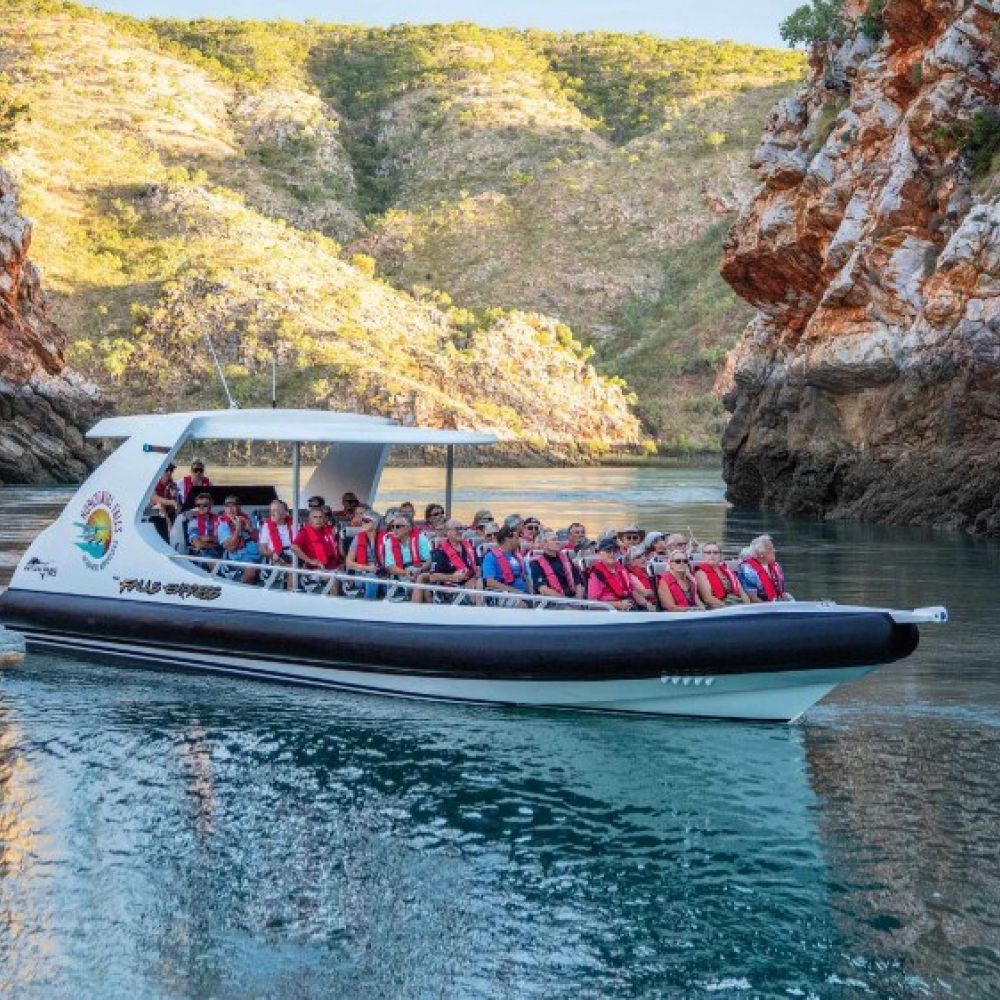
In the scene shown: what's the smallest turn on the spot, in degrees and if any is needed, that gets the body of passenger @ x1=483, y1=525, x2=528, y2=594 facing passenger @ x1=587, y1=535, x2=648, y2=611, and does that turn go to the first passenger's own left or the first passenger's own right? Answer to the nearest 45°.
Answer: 0° — they already face them

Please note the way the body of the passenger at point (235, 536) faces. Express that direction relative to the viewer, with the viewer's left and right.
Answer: facing the viewer and to the right of the viewer

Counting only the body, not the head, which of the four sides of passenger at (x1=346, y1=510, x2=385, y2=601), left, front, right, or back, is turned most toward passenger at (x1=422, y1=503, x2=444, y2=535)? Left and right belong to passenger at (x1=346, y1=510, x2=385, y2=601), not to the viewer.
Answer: left

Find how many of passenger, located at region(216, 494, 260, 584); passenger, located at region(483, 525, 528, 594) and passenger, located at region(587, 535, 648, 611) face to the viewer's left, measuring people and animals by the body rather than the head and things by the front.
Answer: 0

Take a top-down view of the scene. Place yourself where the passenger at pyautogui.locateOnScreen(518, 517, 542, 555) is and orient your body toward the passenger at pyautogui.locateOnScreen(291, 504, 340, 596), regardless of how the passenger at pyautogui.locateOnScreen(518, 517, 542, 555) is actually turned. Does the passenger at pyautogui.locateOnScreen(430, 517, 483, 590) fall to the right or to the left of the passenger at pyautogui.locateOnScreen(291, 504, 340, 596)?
left

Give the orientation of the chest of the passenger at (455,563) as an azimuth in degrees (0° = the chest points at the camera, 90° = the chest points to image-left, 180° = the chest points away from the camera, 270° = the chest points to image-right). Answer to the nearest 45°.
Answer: approximately 315°

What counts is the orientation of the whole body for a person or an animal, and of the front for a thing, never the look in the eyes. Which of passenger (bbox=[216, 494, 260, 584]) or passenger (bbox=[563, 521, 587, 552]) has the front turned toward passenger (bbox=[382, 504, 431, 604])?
passenger (bbox=[216, 494, 260, 584])

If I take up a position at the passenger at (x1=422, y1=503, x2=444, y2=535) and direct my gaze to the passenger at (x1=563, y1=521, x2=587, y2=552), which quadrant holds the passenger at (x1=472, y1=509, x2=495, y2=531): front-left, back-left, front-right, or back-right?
front-left

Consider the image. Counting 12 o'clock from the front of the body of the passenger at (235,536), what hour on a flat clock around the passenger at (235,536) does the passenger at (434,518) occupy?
the passenger at (434,518) is roughly at 11 o'clock from the passenger at (235,536).

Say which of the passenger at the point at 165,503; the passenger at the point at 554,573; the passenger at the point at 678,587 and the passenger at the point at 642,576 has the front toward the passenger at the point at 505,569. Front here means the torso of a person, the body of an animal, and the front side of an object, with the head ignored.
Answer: the passenger at the point at 165,503

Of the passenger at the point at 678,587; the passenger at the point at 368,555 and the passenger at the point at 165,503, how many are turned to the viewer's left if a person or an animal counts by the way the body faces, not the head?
0

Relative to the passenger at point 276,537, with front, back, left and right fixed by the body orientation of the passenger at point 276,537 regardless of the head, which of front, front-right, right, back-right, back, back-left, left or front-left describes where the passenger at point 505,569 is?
front

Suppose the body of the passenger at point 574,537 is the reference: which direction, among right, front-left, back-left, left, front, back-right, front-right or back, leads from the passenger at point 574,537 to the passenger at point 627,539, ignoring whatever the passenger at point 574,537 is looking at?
front

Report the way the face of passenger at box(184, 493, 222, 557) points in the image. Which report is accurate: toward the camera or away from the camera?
toward the camera

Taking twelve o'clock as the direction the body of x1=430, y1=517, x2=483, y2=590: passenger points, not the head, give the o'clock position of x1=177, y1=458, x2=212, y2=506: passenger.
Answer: x1=177, y1=458, x2=212, y2=506: passenger is roughly at 6 o'clock from x1=430, y1=517, x2=483, y2=590: passenger.

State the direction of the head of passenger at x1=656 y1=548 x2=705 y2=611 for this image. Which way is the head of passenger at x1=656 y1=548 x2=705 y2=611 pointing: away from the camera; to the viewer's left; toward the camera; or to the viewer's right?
toward the camera

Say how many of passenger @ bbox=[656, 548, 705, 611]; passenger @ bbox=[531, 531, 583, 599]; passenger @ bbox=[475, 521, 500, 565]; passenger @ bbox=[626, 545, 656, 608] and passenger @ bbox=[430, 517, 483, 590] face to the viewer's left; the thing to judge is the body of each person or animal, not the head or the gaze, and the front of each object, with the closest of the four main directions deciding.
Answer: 0

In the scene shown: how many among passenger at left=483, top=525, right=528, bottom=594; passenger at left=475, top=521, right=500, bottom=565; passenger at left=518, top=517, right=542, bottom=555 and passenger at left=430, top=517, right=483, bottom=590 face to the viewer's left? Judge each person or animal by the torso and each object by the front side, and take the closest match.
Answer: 0
